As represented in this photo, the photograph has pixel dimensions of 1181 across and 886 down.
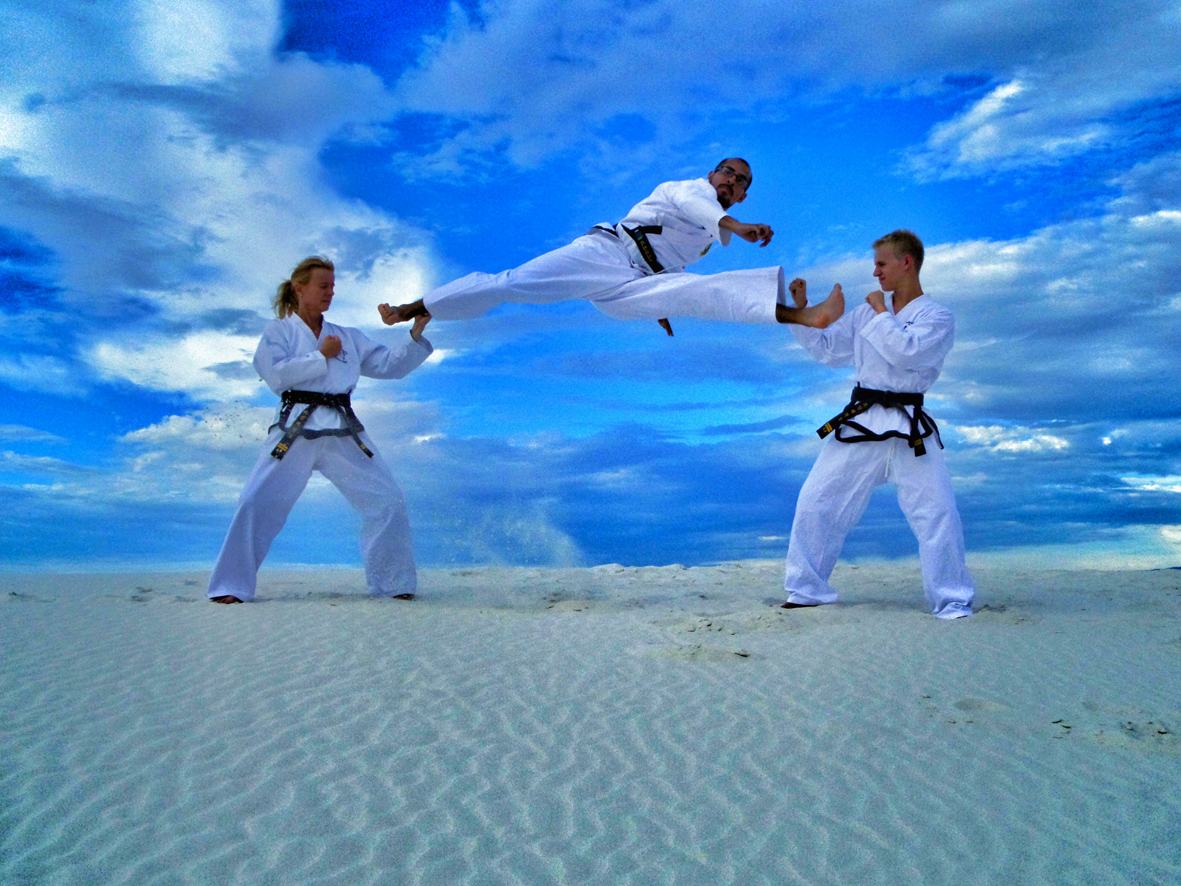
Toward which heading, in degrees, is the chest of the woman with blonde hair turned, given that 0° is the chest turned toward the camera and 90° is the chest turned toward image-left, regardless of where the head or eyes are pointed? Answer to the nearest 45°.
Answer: approximately 315°
